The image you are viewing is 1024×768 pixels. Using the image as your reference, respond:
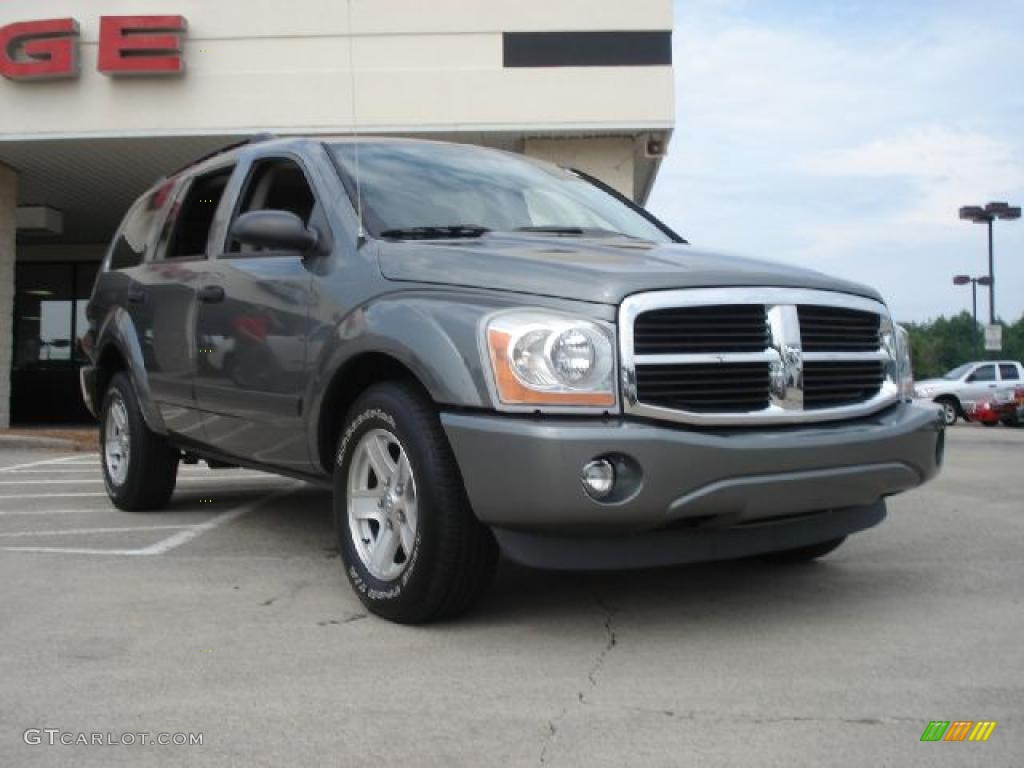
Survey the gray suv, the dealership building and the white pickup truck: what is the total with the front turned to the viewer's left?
1

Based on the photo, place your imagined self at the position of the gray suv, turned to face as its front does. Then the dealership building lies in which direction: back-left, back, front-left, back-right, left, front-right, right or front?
back-left

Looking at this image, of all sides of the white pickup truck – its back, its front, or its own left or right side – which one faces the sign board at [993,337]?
right

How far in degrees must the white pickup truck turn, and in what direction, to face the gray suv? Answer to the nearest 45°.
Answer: approximately 90° to its left

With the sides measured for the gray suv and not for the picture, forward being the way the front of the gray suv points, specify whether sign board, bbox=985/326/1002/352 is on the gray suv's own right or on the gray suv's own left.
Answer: on the gray suv's own left

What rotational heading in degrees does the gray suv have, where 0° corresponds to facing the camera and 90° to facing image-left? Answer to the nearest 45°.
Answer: approximately 315°

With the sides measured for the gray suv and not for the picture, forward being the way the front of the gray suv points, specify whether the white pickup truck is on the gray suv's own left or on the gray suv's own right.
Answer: on the gray suv's own left

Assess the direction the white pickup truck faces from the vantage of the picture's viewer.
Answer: facing to the left of the viewer

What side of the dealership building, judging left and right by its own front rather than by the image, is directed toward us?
front

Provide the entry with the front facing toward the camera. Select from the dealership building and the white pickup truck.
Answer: the dealership building

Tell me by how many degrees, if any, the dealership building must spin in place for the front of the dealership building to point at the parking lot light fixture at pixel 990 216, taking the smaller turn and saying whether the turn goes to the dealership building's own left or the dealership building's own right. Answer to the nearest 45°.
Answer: approximately 135° to the dealership building's own left
